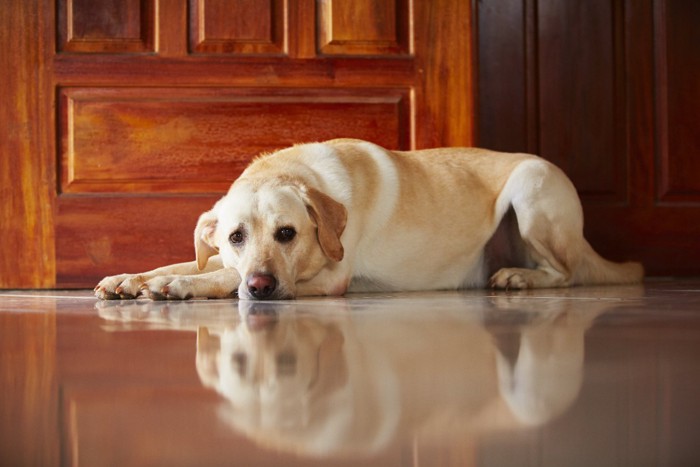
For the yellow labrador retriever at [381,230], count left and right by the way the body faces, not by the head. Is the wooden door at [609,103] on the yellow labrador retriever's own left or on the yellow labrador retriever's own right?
on the yellow labrador retriever's own right

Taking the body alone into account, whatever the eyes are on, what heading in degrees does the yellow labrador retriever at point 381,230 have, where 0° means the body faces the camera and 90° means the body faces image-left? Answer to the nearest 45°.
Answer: approximately 90°
